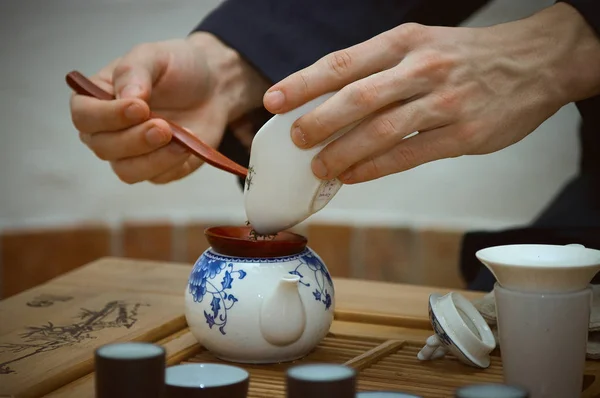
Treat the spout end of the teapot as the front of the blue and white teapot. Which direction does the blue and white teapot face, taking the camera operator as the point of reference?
facing the viewer
